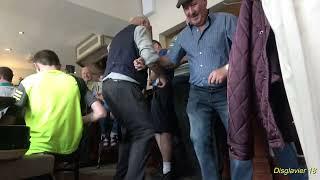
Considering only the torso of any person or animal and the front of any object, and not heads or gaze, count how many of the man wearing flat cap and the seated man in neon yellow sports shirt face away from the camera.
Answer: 1

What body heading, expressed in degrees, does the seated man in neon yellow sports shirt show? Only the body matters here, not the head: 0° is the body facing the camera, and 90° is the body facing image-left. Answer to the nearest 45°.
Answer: approximately 180°

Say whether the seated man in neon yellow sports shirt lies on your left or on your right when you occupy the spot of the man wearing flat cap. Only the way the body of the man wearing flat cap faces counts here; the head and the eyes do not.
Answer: on your right

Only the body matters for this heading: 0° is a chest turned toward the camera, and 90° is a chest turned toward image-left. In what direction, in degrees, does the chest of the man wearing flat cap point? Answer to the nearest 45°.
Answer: approximately 0°

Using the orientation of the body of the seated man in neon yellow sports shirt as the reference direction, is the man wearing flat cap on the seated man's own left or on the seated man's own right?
on the seated man's own right

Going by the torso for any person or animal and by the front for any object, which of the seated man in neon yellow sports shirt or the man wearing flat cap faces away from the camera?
the seated man in neon yellow sports shirt

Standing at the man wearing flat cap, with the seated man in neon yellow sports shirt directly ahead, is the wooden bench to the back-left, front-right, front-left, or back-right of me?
front-left
